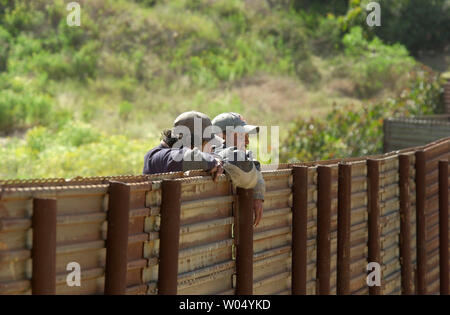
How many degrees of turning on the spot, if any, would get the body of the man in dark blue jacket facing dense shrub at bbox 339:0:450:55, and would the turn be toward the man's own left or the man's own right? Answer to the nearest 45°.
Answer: approximately 90° to the man's own left

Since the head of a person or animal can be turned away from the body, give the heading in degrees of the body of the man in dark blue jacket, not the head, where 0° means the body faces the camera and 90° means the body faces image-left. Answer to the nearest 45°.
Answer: approximately 270°

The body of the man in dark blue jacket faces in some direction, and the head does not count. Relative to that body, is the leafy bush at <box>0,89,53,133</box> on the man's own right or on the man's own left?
on the man's own left

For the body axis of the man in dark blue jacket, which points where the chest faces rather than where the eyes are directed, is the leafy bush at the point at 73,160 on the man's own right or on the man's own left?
on the man's own left

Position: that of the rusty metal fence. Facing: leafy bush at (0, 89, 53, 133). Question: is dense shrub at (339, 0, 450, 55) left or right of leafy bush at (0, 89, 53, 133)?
right

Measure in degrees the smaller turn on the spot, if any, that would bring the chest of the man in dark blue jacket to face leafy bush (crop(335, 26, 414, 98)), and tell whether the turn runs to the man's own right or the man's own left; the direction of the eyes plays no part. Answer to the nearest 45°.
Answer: approximately 90° to the man's own left
